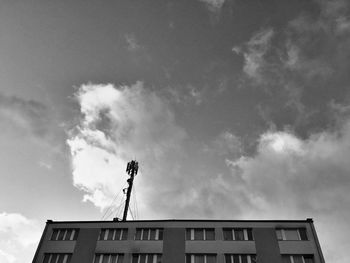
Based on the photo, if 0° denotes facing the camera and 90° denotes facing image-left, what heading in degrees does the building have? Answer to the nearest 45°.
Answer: approximately 0°
